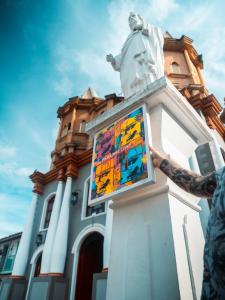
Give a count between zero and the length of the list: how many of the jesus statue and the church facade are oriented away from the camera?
0

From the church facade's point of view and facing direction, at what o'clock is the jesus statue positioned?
The jesus statue is roughly at 10 o'clock from the church facade.

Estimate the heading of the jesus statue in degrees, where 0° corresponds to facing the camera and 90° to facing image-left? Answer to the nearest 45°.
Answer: approximately 45°
